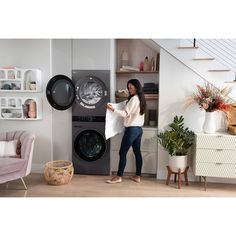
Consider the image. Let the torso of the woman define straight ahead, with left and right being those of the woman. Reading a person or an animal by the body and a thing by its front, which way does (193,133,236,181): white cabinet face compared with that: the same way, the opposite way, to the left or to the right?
to the left

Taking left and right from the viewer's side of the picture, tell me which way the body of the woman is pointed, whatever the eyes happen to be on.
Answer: facing to the left of the viewer

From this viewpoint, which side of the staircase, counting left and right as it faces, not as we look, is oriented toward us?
right

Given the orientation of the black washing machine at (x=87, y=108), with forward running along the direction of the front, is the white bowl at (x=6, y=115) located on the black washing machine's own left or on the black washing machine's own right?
on the black washing machine's own right

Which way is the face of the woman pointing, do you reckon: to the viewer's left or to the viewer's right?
to the viewer's left

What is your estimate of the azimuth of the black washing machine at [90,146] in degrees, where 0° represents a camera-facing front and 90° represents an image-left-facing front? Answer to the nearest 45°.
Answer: approximately 0°

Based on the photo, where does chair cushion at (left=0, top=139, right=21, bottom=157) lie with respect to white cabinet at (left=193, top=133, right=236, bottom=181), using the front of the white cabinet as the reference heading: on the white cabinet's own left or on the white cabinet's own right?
on the white cabinet's own right

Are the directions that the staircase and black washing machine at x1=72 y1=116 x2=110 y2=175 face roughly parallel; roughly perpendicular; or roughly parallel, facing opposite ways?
roughly perpendicular

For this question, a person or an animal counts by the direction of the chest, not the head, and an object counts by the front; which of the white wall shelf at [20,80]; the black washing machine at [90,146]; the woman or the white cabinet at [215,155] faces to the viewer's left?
the woman
